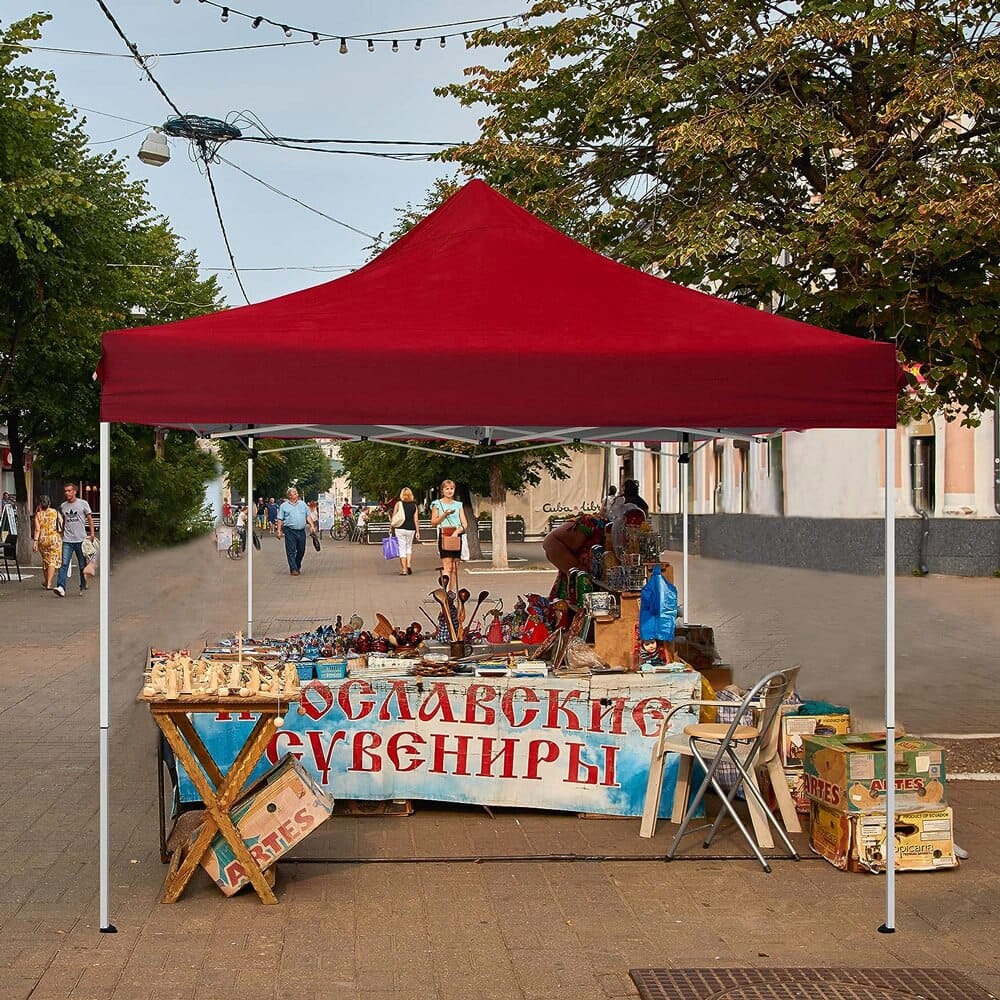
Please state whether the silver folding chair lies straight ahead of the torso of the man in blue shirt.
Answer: yes

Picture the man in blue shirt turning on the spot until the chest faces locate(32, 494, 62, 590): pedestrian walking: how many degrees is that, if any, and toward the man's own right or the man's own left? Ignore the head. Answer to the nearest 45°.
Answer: approximately 45° to the man's own right

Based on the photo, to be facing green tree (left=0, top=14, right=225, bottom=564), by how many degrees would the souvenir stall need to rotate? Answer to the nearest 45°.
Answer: approximately 135° to its right

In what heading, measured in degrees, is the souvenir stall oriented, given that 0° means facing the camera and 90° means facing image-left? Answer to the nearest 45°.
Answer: approximately 0°

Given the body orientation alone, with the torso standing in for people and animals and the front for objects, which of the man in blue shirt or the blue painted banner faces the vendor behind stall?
the man in blue shirt

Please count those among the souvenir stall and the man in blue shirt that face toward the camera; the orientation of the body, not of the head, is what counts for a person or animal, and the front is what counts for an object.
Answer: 2

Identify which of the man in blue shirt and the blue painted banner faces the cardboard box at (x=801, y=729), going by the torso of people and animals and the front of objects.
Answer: the man in blue shirt

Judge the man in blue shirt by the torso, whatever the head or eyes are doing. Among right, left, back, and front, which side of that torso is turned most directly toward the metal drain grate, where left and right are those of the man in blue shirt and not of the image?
front
